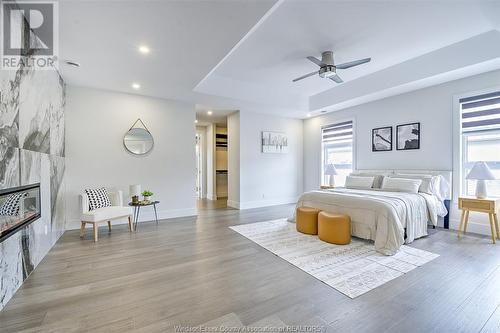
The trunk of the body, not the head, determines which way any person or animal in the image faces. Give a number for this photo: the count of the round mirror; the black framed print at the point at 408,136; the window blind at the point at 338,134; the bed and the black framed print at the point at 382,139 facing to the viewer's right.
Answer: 0

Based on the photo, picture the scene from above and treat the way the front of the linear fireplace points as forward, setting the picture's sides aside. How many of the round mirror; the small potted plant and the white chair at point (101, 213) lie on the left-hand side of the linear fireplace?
3

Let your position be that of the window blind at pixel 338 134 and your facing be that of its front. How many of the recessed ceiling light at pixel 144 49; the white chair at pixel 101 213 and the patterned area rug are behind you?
0

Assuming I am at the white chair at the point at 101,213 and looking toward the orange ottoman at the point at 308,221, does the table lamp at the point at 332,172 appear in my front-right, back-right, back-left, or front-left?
front-left

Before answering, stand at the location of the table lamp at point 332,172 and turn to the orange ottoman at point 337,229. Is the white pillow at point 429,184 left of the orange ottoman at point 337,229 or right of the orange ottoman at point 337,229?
left

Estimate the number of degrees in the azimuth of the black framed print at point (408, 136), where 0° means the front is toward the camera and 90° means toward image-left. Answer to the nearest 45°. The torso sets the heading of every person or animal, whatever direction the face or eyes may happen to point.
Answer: approximately 45°

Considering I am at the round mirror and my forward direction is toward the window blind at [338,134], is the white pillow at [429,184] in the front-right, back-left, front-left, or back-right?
front-right

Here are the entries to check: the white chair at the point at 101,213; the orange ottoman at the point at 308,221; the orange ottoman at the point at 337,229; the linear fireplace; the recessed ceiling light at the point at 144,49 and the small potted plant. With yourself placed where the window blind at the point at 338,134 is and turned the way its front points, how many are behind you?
0

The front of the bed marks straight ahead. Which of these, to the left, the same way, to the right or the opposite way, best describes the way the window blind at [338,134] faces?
the same way

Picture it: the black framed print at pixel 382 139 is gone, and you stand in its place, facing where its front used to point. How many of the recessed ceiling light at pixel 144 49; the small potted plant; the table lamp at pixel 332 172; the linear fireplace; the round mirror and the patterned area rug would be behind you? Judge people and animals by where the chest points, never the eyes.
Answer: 0

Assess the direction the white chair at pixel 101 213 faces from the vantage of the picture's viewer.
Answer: facing the viewer and to the right of the viewer

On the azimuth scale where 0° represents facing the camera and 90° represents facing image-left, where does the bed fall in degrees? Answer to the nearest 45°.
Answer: approximately 45°

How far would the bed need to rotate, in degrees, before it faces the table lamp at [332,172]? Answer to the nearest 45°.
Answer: approximately 90° to its right

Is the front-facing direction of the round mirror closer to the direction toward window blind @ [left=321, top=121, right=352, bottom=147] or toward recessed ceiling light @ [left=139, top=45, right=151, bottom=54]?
the recessed ceiling light

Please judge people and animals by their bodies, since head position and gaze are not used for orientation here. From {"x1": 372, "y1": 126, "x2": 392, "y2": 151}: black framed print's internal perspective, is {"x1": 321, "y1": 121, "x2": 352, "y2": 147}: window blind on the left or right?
on its right

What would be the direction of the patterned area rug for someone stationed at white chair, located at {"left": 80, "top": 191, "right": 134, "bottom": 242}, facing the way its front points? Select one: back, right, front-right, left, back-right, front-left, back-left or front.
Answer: front

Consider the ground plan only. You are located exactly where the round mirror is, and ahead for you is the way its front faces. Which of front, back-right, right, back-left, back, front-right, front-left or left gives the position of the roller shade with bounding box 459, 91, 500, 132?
front-left

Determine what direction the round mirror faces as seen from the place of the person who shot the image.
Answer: facing the viewer

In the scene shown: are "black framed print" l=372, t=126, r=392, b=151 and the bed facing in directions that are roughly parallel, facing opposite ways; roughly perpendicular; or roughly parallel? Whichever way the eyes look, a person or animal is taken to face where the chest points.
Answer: roughly parallel

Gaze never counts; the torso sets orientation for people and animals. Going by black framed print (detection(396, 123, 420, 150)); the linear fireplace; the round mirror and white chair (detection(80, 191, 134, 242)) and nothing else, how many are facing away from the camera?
0

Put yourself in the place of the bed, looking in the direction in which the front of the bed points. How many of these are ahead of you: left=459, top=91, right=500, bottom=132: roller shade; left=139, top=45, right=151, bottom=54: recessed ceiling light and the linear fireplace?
2

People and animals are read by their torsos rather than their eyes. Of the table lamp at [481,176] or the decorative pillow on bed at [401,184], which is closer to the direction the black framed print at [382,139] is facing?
the decorative pillow on bed

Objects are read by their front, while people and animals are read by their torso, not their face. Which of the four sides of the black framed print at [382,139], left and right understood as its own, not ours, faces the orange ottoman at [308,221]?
front

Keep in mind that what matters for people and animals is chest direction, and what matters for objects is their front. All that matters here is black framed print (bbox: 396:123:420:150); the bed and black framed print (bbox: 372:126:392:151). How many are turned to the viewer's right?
0
